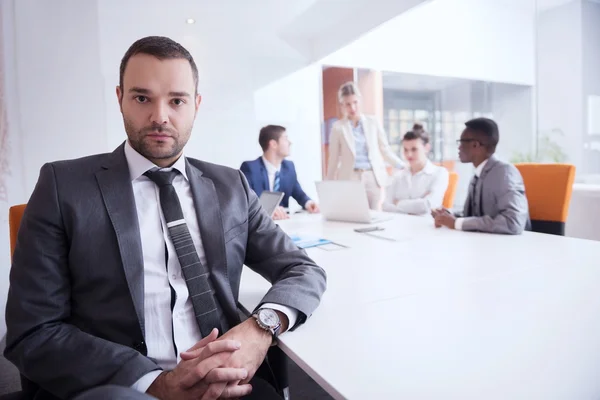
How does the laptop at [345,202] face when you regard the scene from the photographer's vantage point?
facing away from the viewer and to the right of the viewer

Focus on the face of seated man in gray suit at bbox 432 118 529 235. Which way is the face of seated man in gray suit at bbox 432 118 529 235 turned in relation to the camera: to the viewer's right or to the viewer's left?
to the viewer's left

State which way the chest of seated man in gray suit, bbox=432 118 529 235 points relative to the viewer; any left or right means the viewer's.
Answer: facing to the left of the viewer

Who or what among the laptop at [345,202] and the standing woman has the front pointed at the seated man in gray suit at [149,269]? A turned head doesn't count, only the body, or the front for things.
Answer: the standing woman

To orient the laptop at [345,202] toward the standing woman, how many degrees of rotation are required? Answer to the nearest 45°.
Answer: approximately 45° to its left

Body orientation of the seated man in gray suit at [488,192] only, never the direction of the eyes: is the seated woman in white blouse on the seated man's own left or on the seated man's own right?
on the seated man's own right
